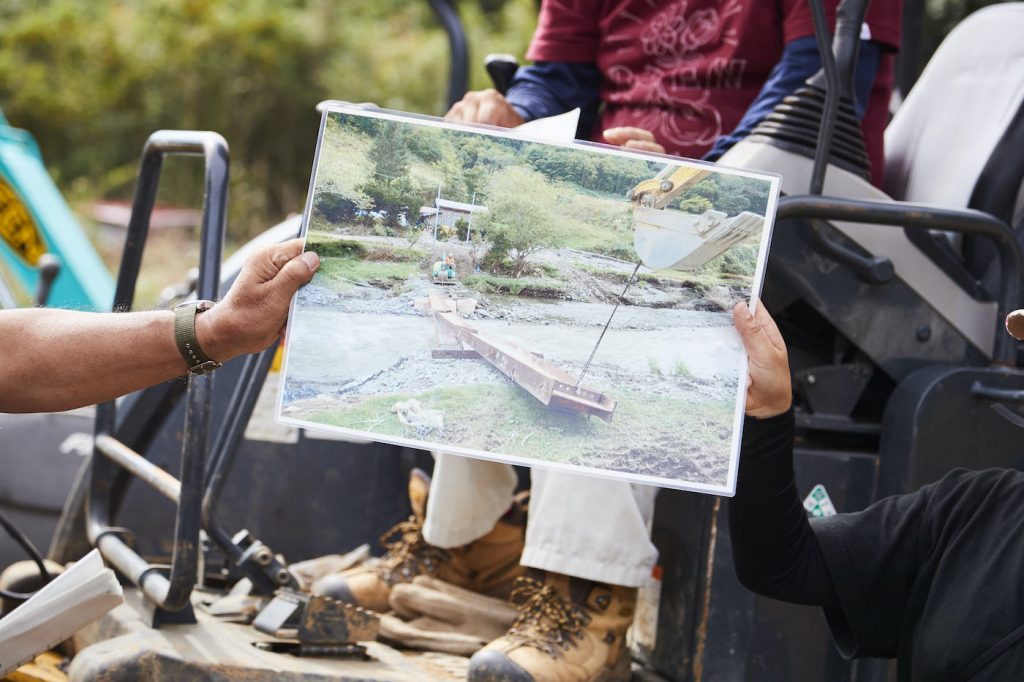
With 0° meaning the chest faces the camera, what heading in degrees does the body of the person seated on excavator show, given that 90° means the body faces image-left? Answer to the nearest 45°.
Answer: approximately 45°
